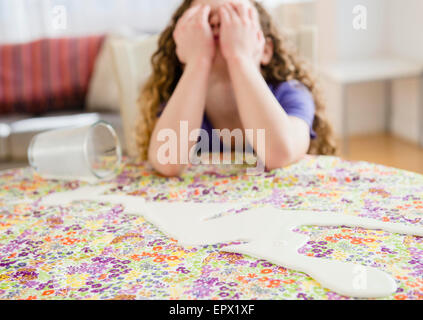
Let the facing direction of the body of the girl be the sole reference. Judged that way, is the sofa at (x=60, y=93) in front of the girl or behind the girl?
behind

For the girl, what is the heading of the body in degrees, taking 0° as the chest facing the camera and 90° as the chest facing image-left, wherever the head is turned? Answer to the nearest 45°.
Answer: approximately 0°

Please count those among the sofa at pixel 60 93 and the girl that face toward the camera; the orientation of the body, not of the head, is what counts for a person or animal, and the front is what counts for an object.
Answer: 2

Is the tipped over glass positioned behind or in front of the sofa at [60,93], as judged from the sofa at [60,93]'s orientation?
in front

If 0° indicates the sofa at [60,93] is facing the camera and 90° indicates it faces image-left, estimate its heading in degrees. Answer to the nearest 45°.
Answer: approximately 0°
